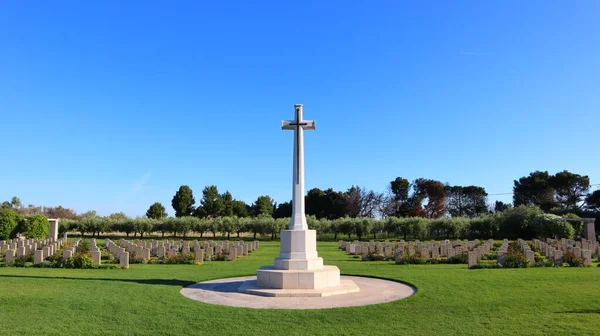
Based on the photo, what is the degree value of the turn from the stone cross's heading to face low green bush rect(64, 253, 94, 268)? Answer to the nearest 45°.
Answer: approximately 135° to its right

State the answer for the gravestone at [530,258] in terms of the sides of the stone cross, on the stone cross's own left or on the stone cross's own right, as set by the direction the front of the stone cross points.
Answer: on the stone cross's own left

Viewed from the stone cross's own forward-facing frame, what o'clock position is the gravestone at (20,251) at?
The gravestone is roughly at 4 o'clock from the stone cross.

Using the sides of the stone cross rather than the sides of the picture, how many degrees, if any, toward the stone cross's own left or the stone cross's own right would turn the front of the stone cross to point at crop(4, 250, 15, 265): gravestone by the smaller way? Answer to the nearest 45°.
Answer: approximately 135° to the stone cross's own right

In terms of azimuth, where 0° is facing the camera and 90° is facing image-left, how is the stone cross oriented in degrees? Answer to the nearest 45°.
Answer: approximately 0°

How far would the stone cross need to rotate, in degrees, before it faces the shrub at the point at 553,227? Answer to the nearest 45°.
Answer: approximately 135° to its left

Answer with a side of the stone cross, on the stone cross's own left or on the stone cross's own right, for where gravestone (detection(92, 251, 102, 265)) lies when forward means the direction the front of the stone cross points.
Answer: on the stone cross's own right

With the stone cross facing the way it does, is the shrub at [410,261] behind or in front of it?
behind

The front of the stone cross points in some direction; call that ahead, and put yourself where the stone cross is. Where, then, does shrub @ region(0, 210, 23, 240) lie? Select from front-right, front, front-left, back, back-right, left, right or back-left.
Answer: back-right

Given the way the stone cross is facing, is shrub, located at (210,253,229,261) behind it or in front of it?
behind

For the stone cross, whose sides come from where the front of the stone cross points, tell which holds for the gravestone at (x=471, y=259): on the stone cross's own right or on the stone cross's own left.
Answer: on the stone cross's own left
